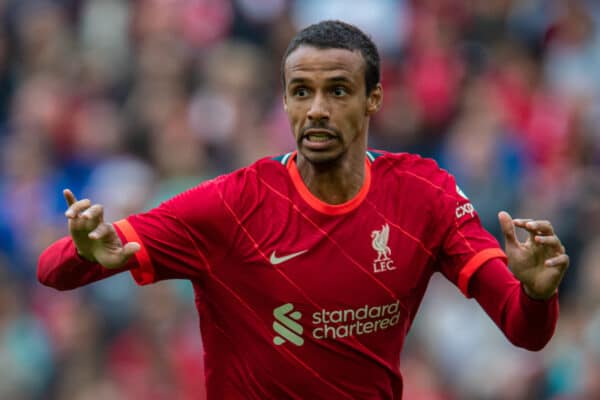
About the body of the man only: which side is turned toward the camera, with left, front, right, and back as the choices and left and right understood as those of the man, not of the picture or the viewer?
front
